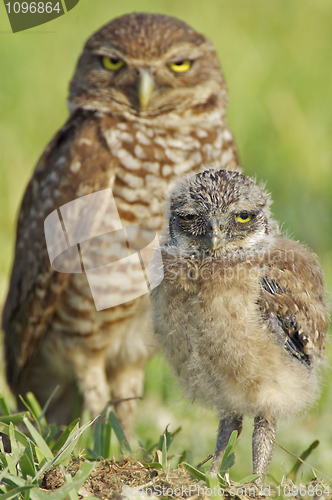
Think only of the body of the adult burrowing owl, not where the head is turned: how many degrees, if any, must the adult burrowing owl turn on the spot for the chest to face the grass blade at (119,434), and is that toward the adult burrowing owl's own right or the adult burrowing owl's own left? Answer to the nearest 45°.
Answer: approximately 45° to the adult burrowing owl's own right

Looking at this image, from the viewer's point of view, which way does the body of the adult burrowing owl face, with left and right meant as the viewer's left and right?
facing the viewer and to the right of the viewer

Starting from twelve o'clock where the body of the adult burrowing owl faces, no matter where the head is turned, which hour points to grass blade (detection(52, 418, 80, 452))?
The grass blade is roughly at 2 o'clock from the adult burrowing owl.
